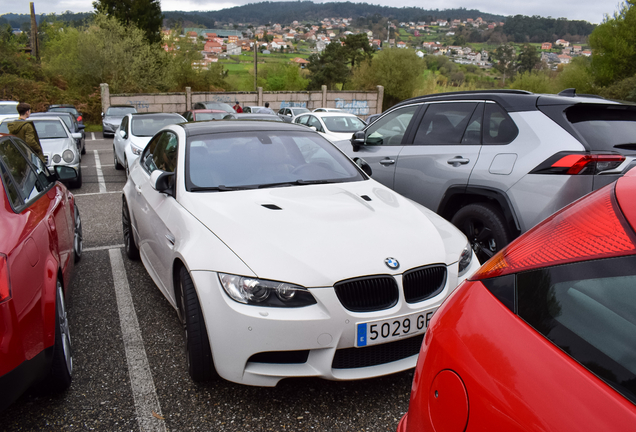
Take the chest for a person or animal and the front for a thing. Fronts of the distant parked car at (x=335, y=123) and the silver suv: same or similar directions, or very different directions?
very different directions

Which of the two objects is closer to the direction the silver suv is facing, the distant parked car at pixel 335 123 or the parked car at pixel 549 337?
the distant parked car

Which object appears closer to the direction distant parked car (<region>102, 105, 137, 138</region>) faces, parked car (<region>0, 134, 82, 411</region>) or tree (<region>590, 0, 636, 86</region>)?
the parked car

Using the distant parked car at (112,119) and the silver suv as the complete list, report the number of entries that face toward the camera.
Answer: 1

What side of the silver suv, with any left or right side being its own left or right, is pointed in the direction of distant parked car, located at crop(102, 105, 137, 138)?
front

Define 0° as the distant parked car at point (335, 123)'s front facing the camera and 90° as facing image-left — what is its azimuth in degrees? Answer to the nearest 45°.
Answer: approximately 315°

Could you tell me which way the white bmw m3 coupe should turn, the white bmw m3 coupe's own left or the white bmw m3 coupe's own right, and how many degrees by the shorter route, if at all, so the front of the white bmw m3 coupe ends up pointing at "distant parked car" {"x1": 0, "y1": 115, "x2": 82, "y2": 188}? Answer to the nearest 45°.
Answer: approximately 180°

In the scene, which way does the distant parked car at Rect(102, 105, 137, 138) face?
toward the camera

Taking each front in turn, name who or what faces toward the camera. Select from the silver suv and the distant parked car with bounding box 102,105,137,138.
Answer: the distant parked car

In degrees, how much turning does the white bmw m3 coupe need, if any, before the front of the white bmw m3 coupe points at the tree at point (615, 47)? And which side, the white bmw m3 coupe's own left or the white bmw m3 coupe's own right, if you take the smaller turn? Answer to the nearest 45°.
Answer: approximately 90° to the white bmw m3 coupe's own left

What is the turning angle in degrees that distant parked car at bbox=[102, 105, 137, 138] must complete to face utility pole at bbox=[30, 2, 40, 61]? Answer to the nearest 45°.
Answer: approximately 180°

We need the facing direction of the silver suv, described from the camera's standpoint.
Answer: facing away from the viewer and to the left of the viewer

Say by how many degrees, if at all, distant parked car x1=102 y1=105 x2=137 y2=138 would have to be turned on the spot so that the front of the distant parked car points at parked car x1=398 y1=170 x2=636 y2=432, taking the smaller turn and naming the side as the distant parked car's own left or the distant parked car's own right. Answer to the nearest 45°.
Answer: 0° — it already faces it

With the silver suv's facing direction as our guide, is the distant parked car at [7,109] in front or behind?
in front

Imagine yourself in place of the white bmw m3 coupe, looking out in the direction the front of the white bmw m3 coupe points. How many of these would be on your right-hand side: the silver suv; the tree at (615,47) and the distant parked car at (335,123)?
0
